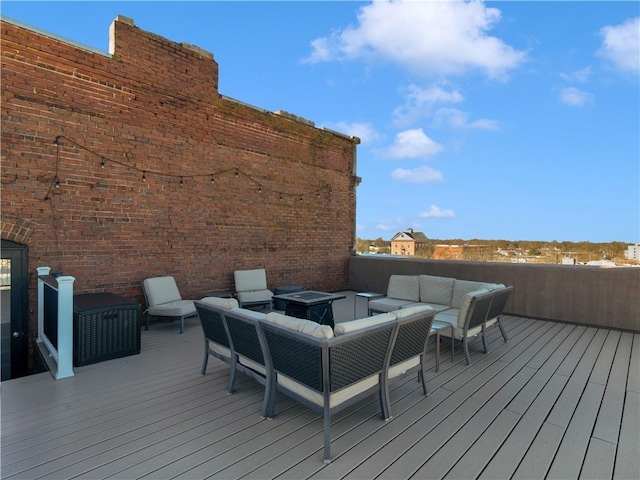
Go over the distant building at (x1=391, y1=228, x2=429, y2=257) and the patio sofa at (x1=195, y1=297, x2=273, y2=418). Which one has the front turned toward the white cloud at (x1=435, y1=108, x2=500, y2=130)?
the patio sofa

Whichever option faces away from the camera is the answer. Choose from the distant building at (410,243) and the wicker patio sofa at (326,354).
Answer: the wicker patio sofa

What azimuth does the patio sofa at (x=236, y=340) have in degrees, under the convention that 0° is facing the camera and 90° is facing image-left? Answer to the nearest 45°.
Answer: approximately 225°

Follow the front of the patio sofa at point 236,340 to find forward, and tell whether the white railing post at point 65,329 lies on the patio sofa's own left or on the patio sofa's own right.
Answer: on the patio sofa's own left

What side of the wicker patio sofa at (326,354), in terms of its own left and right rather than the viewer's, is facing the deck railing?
left

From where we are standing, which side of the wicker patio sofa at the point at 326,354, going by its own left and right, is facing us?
back

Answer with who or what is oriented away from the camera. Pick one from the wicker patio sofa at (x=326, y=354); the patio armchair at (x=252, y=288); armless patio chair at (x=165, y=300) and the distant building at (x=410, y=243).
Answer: the wicker patio sofa

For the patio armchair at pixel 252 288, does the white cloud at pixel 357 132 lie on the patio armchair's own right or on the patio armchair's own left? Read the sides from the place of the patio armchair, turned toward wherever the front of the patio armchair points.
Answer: on the patio armchair's own left

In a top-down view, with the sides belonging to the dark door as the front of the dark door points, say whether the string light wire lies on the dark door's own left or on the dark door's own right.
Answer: on the dark door's own left

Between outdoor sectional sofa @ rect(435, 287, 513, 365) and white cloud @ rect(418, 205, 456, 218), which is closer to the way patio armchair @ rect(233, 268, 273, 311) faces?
the outdoor sectional sofa

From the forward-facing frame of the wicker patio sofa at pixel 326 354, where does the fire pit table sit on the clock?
The fire pit table is roughly at 12 o'clock from the wicker patio sofa.

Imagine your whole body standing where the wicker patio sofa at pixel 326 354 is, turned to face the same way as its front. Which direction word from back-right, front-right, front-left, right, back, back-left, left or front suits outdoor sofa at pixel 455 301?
front-right
